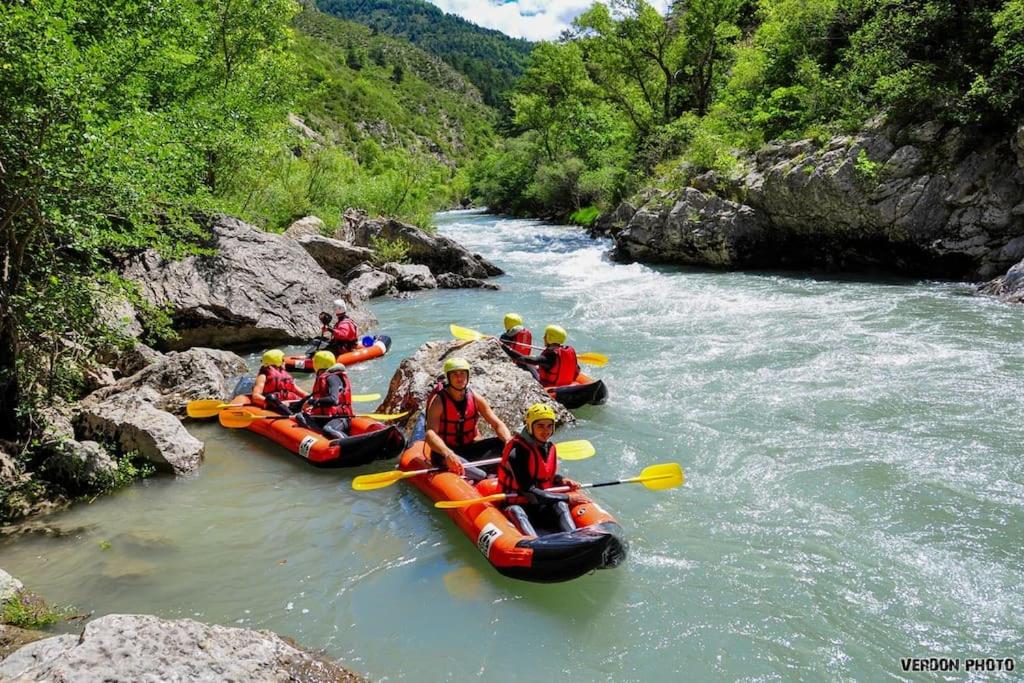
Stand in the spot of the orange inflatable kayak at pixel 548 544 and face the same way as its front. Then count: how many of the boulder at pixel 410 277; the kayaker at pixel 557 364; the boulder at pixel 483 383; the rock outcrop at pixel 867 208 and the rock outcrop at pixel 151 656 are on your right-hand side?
1

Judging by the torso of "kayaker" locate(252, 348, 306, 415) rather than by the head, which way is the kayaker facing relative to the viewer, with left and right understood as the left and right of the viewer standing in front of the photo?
facing the viewer and to the right of the viewer

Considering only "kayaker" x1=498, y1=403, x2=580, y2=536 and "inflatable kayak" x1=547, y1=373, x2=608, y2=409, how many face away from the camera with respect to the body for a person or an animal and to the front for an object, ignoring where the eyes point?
0

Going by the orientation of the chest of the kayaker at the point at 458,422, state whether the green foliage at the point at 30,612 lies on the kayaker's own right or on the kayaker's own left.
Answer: on the kayaker's own right

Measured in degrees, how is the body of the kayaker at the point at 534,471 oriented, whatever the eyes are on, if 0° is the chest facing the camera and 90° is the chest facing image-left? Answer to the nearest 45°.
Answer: approximately 315°
